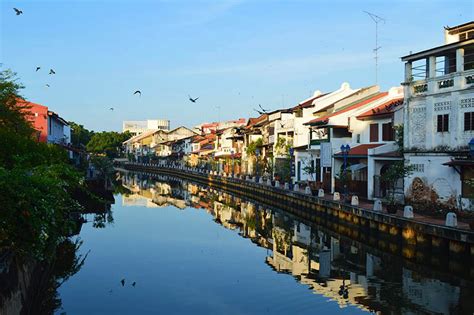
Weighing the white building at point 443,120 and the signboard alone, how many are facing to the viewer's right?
0

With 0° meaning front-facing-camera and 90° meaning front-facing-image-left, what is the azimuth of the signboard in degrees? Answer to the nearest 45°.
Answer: approximately 0°
